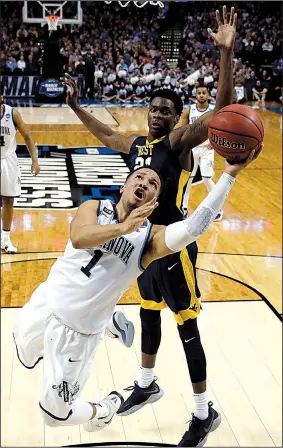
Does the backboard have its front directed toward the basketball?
yes

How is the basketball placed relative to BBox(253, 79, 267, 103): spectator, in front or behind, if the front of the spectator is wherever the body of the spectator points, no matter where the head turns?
in front

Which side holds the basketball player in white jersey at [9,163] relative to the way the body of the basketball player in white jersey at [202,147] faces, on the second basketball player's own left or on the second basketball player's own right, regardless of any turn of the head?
on the second basketball player's own right

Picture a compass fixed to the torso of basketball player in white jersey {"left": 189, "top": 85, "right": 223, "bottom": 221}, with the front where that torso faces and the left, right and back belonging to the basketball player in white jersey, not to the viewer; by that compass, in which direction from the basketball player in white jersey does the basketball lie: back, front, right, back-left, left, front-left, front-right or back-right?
front

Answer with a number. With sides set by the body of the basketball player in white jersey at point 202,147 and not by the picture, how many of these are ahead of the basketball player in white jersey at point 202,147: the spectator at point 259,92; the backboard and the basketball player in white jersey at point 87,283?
1

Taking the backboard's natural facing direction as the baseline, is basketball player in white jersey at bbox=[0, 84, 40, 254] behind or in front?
in front

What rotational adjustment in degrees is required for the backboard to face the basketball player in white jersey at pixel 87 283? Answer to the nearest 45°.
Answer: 0° — it already faces them

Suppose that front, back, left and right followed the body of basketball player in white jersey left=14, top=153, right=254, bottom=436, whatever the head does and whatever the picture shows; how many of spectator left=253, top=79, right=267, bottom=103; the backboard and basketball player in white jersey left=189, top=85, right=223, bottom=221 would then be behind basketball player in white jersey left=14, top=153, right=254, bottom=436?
3

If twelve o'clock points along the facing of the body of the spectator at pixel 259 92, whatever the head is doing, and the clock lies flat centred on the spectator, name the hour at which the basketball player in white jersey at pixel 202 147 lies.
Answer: The basketball player in white jersey is roughly at 12 o'clock from the spectator.

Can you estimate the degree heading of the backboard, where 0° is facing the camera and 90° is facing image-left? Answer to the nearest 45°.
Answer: approximately 0°

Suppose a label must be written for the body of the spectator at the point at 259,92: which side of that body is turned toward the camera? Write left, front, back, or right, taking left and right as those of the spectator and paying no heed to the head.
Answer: front

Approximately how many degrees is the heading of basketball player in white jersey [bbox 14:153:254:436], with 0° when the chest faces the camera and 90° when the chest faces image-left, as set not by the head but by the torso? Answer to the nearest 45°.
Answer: approximately 0°

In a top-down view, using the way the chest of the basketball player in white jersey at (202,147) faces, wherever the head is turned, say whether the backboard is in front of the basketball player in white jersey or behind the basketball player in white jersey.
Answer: behind
